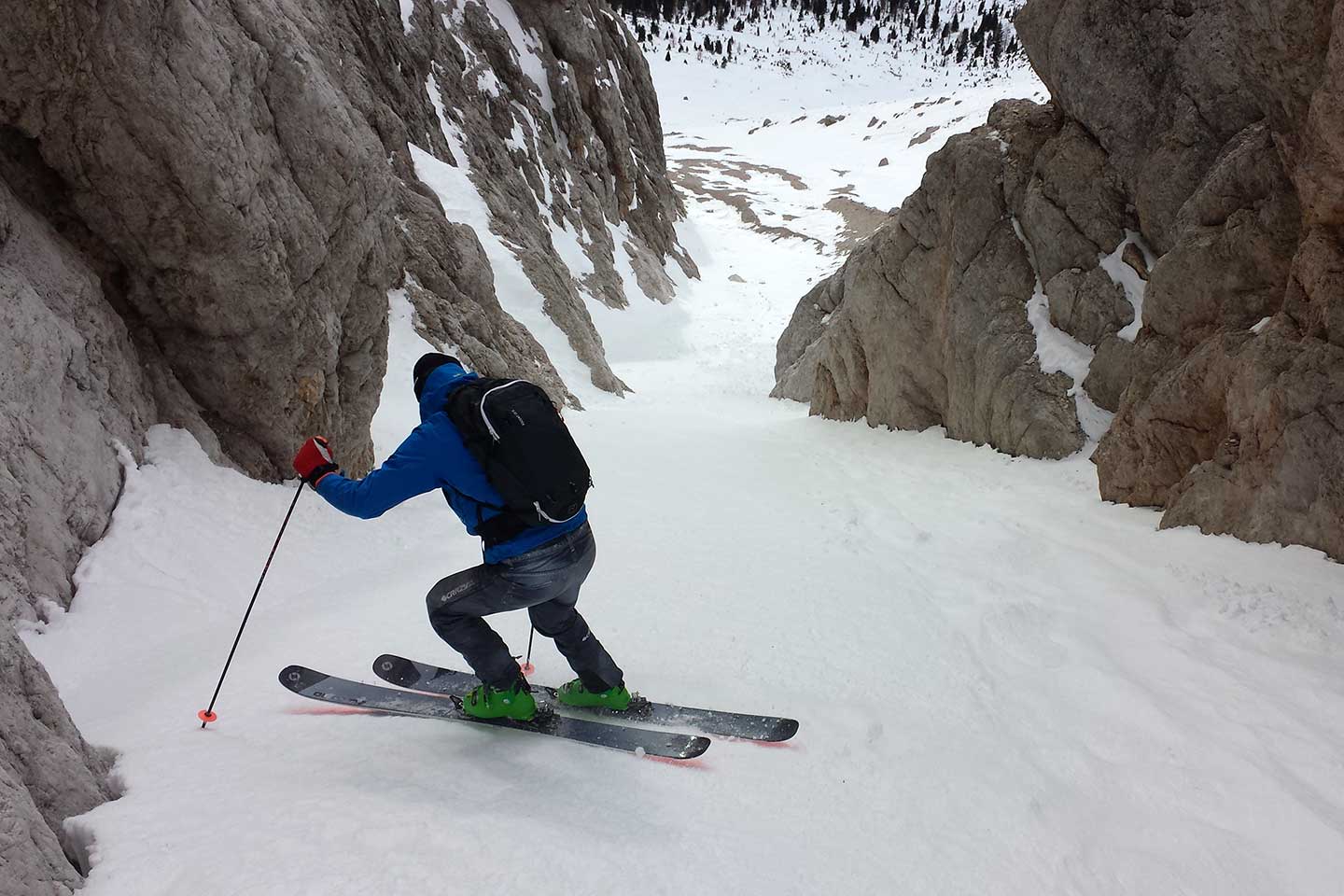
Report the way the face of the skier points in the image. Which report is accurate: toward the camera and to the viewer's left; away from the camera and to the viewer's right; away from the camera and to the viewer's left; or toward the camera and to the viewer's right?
away from the camera and to the viewer's left

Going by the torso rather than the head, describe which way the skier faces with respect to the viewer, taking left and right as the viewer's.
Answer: facing away from the viewer and to the left of the viewer
